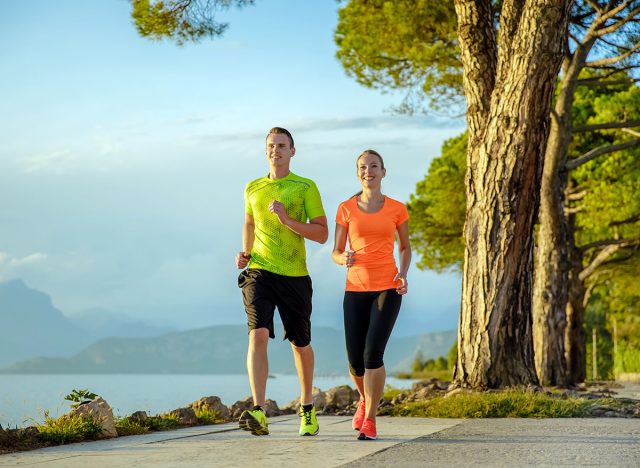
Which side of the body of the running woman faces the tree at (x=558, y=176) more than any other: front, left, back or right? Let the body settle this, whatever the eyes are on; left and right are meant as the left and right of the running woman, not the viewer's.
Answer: back

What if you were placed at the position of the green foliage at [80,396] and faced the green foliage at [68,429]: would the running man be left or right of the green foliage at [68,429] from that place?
left

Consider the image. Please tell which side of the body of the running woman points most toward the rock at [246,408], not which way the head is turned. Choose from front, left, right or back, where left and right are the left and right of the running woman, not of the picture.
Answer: back

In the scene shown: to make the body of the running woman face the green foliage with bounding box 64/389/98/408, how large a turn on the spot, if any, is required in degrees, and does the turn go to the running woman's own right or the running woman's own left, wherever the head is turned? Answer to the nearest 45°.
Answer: approximately 90° to the running woman's own right

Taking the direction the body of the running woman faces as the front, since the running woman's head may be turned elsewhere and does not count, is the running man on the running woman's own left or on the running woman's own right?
on the running woman's own right

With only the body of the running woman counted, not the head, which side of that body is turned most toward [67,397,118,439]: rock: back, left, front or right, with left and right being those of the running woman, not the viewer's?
right

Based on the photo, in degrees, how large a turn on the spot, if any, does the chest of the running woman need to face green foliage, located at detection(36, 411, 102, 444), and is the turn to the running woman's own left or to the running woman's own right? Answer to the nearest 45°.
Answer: approximately 90° to the running woman's own right

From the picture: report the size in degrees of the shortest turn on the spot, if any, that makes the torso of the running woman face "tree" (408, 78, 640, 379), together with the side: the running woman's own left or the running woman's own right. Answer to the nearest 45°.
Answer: approximately 180°

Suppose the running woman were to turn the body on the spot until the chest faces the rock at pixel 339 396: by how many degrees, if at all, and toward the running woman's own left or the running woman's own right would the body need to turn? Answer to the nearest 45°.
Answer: approximately 180°

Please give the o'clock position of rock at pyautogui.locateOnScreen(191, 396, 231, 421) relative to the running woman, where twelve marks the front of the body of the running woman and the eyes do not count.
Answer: The rock is roughly at 5 o'clock from the running woman.

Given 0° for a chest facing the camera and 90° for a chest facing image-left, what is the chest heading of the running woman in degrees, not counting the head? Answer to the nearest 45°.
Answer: approximately 0°
